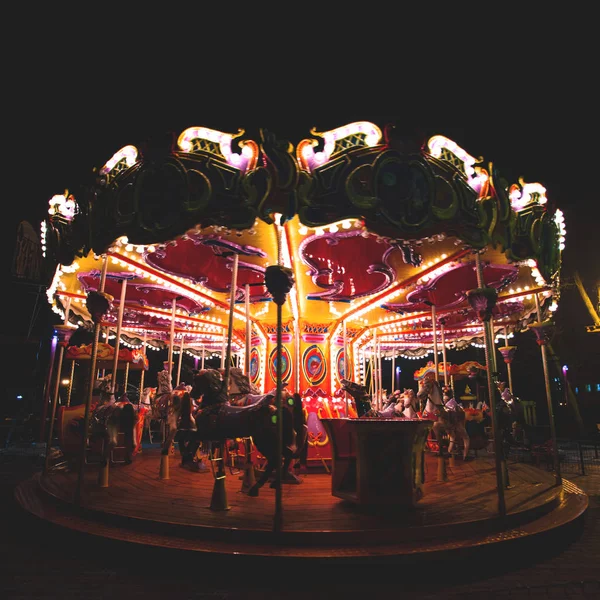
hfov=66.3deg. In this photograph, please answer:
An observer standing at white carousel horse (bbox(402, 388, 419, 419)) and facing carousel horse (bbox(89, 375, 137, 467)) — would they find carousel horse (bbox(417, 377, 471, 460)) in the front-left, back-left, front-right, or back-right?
front-left

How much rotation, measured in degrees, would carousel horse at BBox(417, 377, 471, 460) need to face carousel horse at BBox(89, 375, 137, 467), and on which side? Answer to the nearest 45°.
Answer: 0° — it already faces it

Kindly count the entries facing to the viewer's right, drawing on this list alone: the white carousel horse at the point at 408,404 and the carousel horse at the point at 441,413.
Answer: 0
